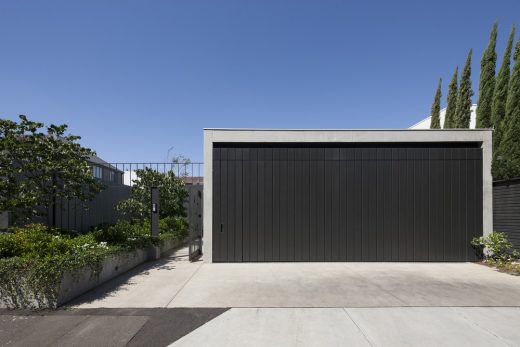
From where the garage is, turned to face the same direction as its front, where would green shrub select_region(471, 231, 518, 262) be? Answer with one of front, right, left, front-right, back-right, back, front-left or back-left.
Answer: left

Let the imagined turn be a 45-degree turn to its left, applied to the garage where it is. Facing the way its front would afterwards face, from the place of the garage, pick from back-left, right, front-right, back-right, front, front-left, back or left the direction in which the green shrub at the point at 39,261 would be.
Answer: right

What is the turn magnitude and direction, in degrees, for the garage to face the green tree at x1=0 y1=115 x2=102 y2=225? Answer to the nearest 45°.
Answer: approximately 45° to its right

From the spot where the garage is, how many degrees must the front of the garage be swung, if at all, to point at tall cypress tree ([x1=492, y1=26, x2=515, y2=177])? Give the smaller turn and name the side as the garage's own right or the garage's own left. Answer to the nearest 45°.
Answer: approximately 135° to the garage's own left

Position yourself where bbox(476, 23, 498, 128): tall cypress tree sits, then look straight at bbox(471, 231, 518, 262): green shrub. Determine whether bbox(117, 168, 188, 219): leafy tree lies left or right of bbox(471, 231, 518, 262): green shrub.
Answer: right

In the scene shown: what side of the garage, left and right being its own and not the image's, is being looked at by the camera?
front

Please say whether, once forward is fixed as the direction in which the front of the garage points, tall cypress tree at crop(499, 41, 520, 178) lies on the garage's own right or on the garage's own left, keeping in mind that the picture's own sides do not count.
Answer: on the garage's own left

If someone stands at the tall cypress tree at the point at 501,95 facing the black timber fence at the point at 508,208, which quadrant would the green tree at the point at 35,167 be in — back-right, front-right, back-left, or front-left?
front-right

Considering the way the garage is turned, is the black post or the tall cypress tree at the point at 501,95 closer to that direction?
the black post

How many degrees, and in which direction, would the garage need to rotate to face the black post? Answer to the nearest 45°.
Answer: approximately 90° to its right

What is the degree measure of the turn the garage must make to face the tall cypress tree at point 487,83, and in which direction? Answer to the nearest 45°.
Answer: approximately 135° to its left

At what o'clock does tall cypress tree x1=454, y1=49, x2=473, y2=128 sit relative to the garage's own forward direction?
The tall cypress tree is roughly at 7 o'clock from the garage.

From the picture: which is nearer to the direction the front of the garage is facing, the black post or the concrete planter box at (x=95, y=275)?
the concrete planter box
